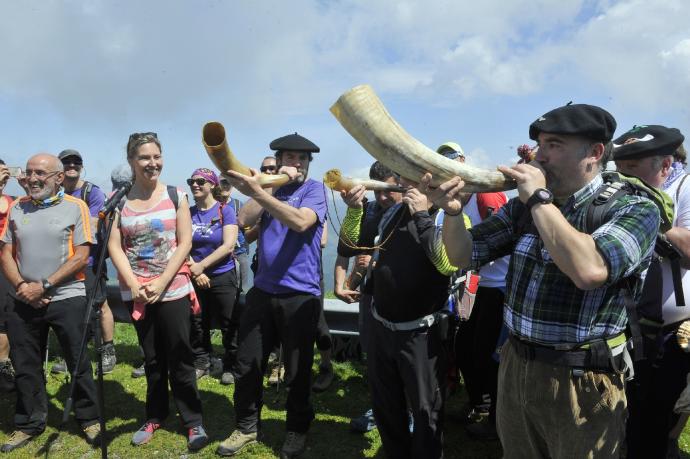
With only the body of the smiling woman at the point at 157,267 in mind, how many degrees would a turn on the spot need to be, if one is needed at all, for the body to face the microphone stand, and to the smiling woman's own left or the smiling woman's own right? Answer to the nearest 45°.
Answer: approximately 45° to the smiling woman's own right

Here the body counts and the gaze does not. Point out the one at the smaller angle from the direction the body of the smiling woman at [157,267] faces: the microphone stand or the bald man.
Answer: the microphone stand

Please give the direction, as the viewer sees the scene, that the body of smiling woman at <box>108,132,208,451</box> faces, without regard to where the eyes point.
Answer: toward the camera

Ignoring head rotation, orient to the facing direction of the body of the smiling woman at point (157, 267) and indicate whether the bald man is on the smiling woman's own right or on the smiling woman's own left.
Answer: on the smiling woman's own right

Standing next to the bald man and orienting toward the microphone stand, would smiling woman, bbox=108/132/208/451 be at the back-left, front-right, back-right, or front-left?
front-left

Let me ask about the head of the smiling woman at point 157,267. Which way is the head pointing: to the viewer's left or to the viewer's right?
to the viewer's right
